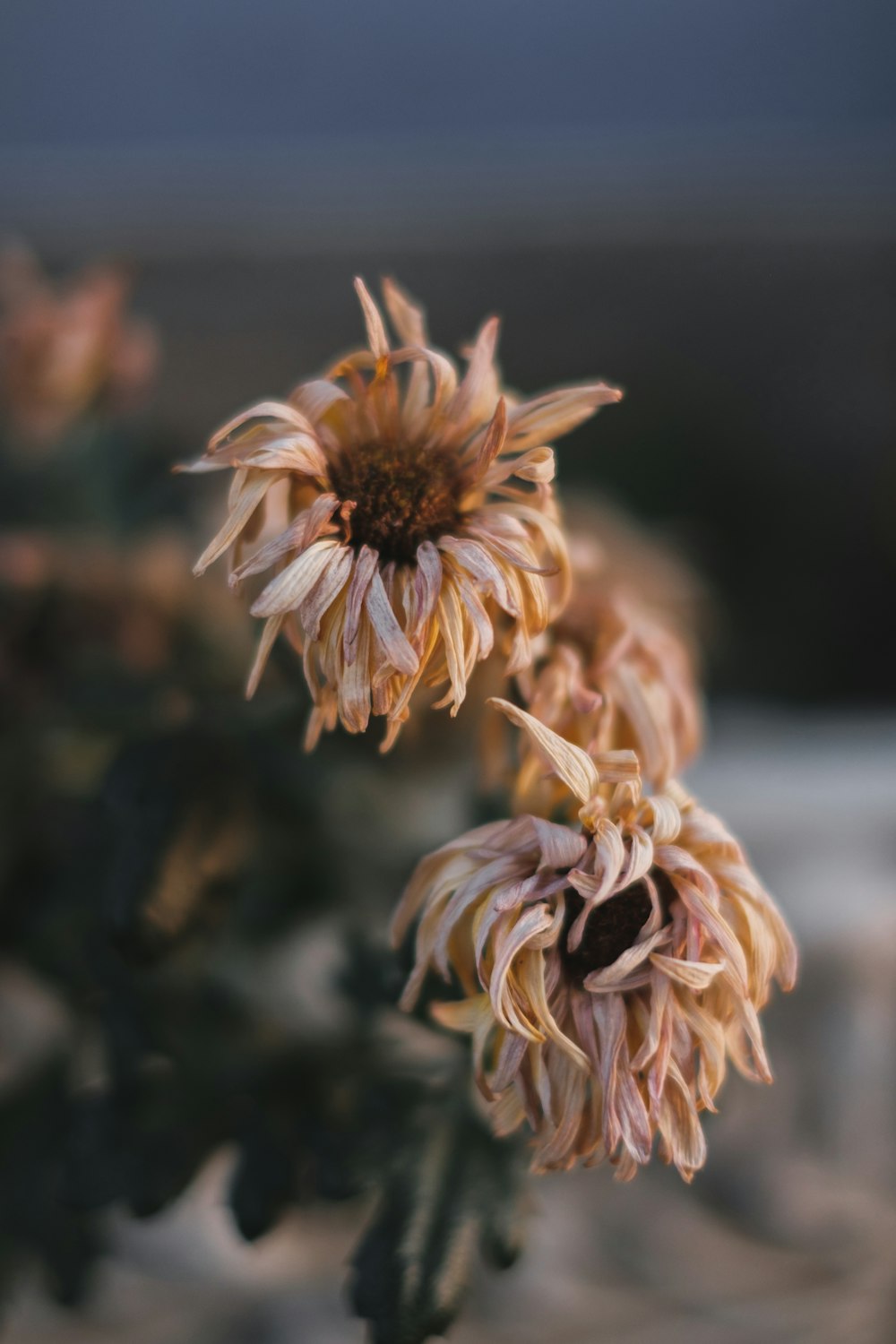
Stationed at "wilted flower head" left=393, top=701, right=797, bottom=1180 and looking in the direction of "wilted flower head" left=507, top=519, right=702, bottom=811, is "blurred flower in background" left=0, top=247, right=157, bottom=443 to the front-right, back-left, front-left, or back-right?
front-left

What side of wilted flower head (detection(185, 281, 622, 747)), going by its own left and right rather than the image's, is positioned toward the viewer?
front

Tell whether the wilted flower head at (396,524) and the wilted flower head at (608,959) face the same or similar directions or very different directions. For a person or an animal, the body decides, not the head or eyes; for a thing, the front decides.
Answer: same or similar directions

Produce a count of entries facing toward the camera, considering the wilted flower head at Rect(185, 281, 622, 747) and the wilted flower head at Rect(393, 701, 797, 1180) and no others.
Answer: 2

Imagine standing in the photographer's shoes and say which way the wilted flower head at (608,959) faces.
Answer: facing the viewer
